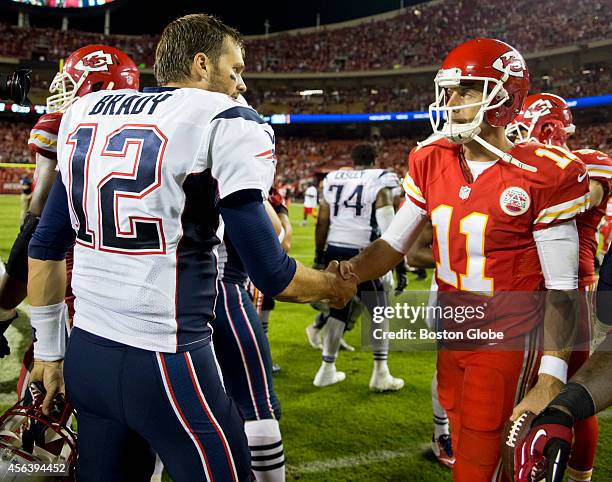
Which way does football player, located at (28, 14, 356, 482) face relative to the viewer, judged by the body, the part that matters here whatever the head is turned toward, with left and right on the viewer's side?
facing away from the viewer and to the right of the viewer

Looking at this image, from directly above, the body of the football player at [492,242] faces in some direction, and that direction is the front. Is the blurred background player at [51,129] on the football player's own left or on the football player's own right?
on the football player's own right

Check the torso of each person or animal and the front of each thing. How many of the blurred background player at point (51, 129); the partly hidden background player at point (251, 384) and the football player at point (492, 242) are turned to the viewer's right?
1

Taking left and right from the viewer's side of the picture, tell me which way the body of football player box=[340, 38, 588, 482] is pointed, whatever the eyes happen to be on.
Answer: facing the viewer and to the left of the viewer

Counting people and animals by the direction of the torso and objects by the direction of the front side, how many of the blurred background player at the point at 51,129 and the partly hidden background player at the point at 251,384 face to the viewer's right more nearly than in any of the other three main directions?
1

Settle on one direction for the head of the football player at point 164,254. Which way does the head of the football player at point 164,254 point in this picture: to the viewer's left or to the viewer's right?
to the viewer's right

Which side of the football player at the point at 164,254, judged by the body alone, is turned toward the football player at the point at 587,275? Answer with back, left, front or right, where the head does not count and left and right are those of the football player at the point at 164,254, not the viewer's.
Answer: front

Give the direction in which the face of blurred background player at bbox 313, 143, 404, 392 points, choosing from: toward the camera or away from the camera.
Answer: away from the camera

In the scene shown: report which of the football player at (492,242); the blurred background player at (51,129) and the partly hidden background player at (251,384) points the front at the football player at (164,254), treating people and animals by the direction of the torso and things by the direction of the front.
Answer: the football player at (492,242)

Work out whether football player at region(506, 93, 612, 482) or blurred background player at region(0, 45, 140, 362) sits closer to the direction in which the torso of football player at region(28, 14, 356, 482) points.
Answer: the football player

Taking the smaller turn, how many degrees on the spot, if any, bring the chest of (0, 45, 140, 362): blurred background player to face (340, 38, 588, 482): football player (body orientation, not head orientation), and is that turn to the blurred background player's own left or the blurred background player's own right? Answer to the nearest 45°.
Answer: approximately 135° to the blurred background player's own left

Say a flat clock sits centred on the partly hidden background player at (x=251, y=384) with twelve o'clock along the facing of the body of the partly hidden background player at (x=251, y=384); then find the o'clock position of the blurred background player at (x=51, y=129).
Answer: the blurred background player at (x=51, y=129) is roughly at 7 o'clock from the partly hidden background player at (x=251, y=384).

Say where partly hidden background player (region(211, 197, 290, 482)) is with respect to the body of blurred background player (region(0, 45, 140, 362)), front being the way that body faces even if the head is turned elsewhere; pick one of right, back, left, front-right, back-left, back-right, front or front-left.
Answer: back-left

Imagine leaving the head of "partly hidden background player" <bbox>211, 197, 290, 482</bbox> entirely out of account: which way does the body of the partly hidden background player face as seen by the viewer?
to the viewer's right

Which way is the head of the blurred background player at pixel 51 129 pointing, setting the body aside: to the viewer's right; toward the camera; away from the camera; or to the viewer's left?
to the viewer's left
